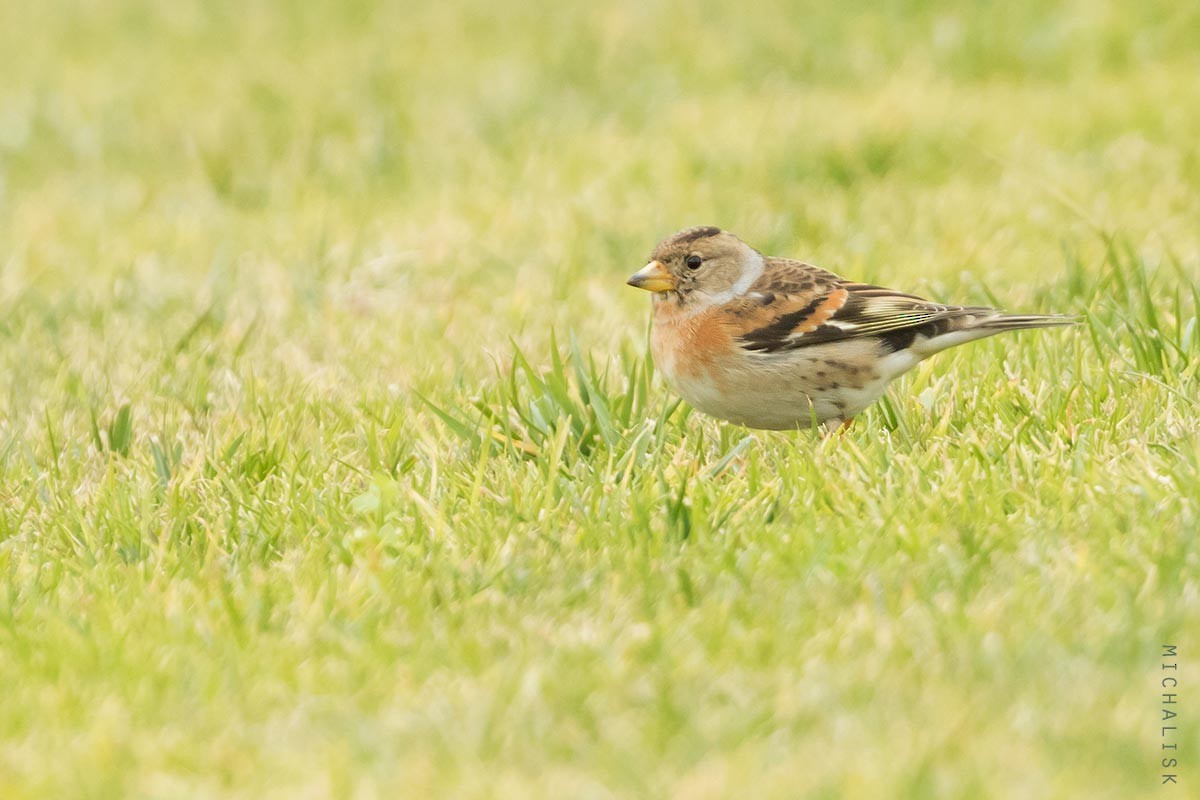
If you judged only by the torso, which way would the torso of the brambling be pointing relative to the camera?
to the viewer's left
